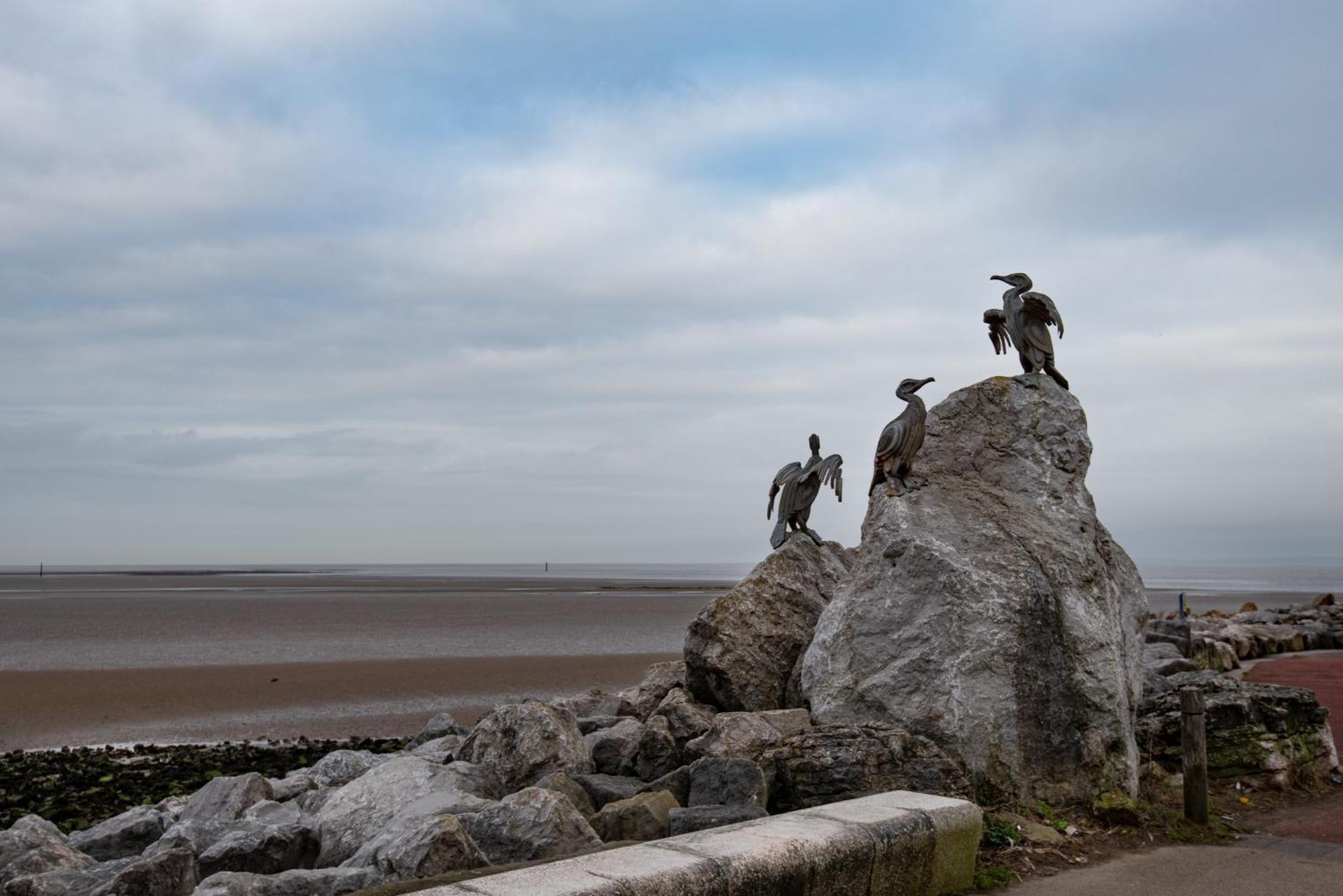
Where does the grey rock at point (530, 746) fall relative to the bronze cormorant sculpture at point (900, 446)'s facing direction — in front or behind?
behind

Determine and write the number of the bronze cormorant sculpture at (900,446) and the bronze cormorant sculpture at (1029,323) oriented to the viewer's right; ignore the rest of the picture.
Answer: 1

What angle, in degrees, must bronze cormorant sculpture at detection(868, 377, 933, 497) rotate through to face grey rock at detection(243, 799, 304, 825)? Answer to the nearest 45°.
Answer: approximately 180°

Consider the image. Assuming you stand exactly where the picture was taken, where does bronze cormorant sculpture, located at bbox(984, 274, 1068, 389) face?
facing the viewer and to the left of the viewer

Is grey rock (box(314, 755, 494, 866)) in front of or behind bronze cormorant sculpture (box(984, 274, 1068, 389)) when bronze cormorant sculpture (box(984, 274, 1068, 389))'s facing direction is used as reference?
in front

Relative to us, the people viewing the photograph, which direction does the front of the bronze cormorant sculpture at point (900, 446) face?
facing to the right of the viewer

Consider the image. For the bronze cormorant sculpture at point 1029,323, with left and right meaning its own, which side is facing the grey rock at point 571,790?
front

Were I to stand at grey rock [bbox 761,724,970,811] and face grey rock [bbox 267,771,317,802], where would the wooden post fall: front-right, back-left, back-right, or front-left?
back-right

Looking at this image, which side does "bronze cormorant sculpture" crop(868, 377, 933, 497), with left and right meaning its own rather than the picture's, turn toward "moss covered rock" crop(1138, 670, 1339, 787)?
front

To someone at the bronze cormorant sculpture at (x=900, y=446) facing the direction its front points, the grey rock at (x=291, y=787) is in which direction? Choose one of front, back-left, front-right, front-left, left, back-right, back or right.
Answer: back

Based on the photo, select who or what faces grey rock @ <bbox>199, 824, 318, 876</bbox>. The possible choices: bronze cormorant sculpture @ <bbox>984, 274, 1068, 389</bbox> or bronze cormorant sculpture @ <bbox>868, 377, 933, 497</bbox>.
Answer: bronze cormorant sculpture @ <bbox>984, 274, 1068, 389</bbox>

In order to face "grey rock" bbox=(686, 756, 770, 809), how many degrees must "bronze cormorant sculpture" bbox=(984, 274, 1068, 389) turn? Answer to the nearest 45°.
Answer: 0° — it already faces it
